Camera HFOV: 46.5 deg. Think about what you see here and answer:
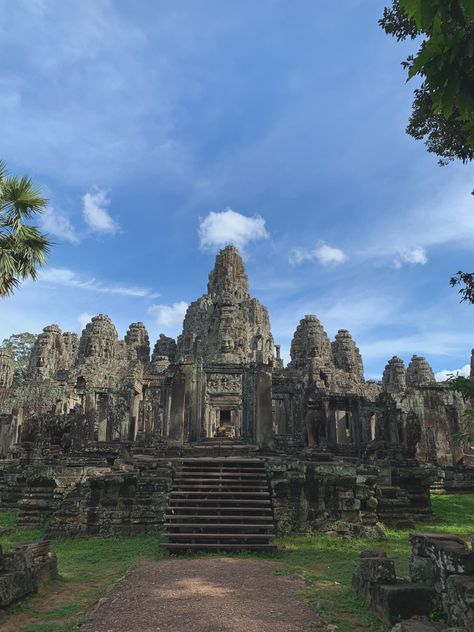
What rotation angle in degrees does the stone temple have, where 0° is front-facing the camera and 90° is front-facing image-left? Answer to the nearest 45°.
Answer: approximately 0°

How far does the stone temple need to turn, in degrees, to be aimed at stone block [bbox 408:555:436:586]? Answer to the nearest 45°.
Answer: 0° — it already faces it

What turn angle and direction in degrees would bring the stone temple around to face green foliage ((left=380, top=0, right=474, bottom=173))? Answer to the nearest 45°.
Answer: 0° — it already faces it
